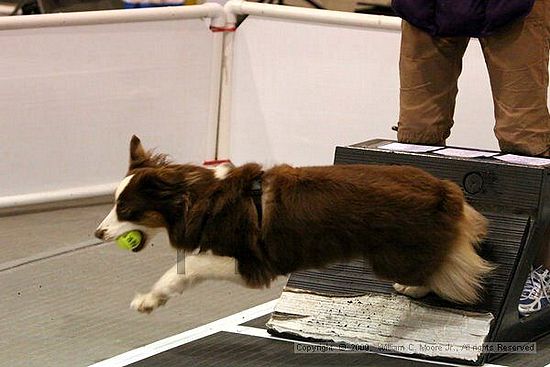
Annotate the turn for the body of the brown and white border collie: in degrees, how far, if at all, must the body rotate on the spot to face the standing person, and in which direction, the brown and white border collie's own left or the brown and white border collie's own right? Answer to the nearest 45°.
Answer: approximately 135° to the brown and white border collie's own right

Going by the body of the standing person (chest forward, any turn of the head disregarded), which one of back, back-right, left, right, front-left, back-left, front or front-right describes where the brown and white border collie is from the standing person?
front

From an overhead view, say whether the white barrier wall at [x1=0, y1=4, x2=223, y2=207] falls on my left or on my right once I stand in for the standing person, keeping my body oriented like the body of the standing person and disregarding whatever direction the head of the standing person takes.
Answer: on my right

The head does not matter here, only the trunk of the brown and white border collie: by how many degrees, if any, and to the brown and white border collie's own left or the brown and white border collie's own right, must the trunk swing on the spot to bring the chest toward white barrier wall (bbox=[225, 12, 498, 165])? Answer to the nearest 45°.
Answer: approximately 90° to the brown and white border collie's own right

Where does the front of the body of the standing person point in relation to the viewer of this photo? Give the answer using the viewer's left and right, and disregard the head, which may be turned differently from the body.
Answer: facing the viewer and to the left of the viewer

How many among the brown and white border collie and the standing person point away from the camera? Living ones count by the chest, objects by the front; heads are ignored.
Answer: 0

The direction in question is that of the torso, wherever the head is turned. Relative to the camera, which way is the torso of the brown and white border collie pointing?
to the viewer's left
